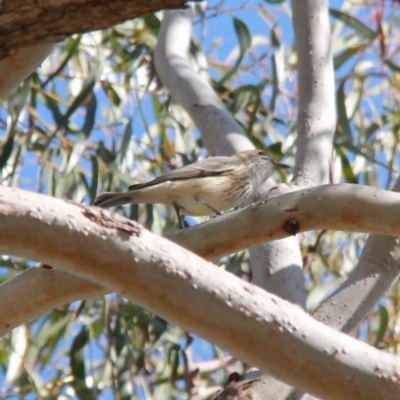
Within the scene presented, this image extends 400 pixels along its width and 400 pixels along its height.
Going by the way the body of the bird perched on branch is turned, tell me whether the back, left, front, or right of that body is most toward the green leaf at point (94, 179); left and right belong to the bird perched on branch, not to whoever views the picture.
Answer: back

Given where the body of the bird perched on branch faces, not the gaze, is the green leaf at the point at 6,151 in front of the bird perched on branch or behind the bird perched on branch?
behind

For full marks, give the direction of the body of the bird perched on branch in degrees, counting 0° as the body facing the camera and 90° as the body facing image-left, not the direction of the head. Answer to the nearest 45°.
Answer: approximately 270°

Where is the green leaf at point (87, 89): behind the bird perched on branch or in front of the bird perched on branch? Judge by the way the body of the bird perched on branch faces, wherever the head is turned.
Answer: behind

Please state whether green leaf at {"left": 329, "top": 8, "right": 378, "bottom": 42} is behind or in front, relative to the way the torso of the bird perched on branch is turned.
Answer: in front
